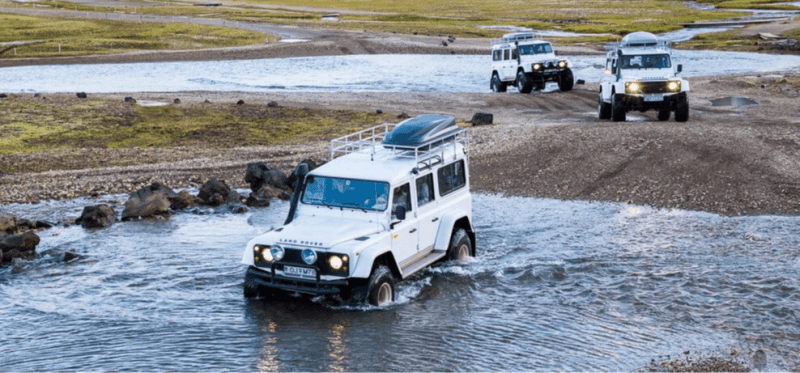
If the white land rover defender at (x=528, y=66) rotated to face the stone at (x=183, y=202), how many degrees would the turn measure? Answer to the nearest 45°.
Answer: approximately 45° to its right

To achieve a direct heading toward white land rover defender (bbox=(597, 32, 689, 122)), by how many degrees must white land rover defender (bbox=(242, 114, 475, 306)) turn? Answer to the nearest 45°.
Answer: approximately 180°

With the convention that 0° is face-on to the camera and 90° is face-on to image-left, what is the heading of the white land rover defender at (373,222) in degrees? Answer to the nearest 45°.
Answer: approximately 45°

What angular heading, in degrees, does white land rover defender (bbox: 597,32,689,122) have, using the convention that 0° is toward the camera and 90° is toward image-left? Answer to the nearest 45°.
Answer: approximately 0°

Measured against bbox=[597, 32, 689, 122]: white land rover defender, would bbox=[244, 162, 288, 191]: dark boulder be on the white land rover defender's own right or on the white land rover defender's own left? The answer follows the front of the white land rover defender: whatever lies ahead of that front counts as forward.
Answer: on the white land rover defender's own right

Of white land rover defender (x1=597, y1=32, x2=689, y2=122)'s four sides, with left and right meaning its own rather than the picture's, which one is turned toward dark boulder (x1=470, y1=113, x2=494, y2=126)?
right
